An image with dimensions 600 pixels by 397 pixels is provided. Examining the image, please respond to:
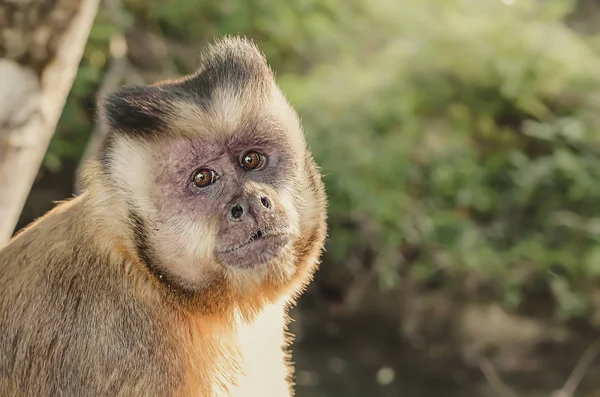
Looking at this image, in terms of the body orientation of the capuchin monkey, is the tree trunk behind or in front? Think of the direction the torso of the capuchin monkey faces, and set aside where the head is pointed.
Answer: behind

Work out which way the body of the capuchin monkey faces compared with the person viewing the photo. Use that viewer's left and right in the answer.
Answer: facing the viewer and to the right of the viewer
